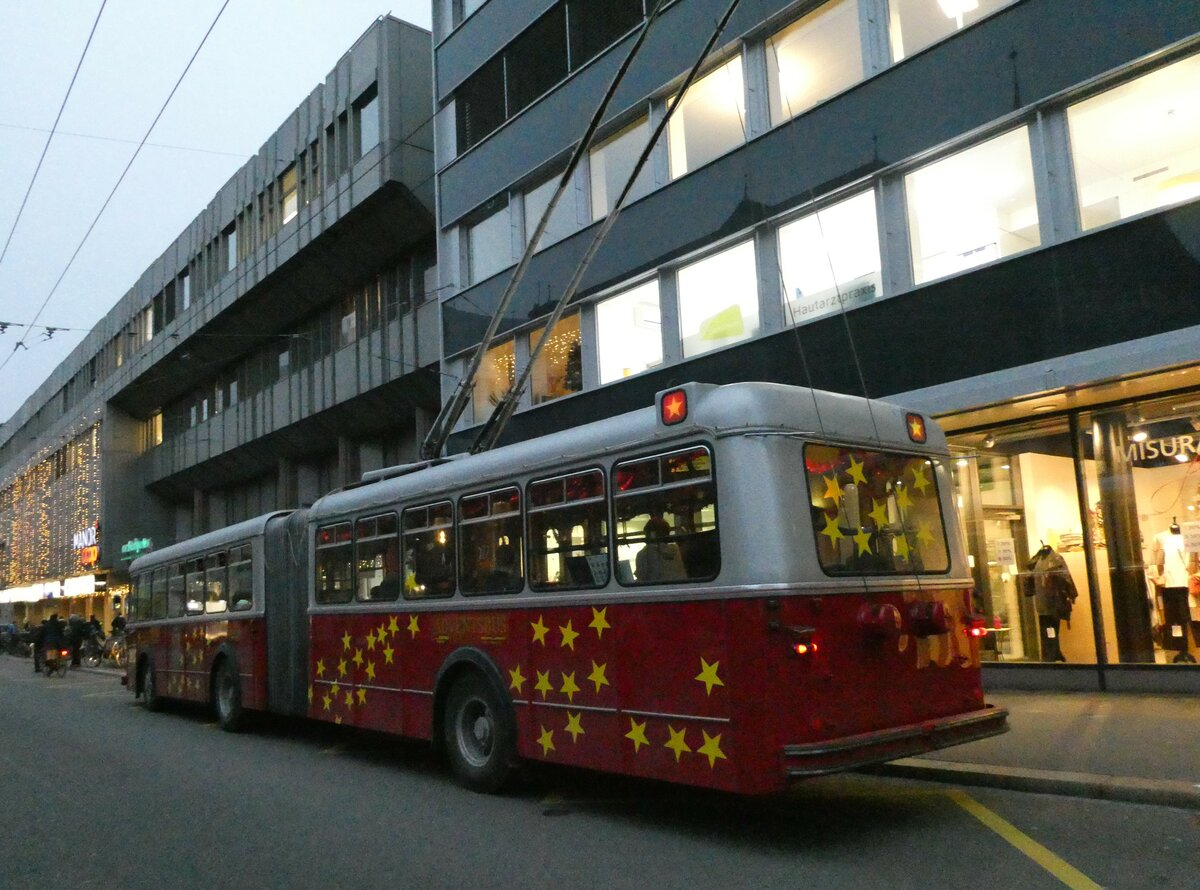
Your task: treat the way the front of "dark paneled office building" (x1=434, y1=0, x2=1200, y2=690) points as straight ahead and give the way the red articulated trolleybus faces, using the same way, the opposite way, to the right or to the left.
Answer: to the right

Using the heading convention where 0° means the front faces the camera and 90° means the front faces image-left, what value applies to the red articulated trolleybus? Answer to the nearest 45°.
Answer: approximately 135°

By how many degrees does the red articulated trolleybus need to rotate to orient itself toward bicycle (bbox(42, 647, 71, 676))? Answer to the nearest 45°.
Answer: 0° — it already faces it

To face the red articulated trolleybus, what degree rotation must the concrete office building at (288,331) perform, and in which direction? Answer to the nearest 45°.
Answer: approximately 45° to its left

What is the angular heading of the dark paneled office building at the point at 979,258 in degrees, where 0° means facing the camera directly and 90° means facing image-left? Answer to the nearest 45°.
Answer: approximately 45°

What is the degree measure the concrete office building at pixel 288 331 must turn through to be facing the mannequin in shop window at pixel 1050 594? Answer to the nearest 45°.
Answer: approximately 45° to its left

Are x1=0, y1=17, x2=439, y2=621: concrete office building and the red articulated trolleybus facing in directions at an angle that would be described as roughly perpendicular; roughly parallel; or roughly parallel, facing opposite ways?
roughly perpendicular
